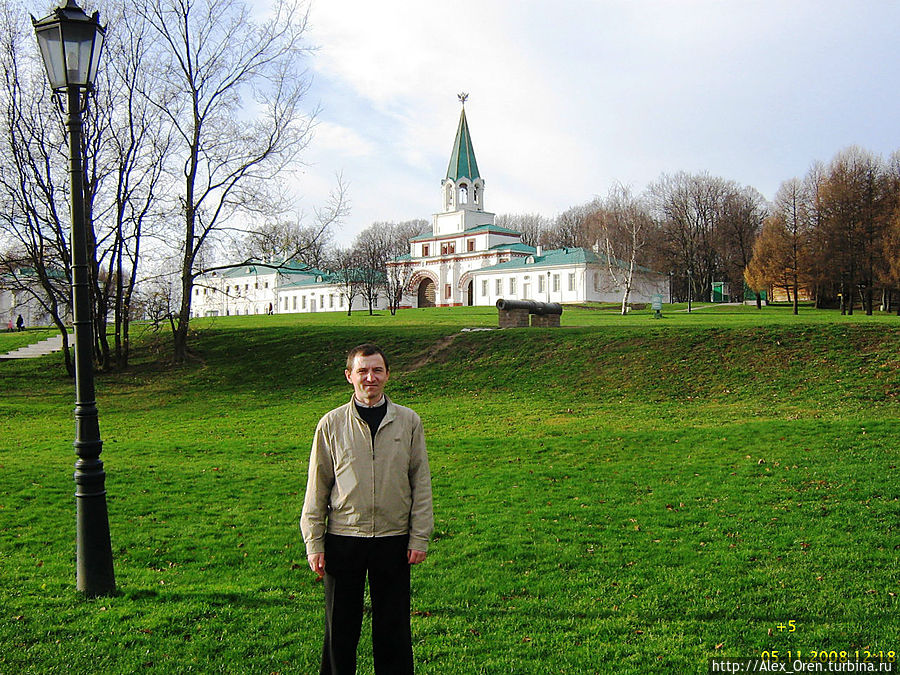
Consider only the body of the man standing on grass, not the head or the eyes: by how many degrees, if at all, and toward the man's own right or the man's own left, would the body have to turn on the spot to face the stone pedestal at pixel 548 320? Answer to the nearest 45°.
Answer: approximately 180°

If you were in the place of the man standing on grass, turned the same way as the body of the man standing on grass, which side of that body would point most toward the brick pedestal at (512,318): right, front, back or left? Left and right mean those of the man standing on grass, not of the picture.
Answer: back

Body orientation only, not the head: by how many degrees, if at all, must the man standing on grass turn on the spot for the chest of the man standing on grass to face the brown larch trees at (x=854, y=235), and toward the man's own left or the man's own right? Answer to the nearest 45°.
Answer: approximately 135° to the man's own left

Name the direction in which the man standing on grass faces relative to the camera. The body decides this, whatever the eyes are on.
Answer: toward the camera

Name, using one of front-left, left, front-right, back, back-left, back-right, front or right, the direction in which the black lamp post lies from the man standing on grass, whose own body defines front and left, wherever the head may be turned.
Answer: back-right

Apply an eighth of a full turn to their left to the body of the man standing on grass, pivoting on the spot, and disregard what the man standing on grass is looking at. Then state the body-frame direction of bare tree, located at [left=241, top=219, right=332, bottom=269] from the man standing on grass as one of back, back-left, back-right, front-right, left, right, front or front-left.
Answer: back-left

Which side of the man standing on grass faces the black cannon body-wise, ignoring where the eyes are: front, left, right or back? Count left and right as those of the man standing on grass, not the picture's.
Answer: back
